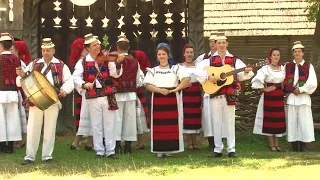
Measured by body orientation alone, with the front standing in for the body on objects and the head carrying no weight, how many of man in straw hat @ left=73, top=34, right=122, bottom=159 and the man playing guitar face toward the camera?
2

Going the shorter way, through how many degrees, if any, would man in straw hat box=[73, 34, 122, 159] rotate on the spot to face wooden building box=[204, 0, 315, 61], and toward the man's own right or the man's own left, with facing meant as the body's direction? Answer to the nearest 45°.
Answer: approximately 135° to the man's own left

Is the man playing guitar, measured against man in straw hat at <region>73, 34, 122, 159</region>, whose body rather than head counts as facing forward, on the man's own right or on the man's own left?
on the man's own left

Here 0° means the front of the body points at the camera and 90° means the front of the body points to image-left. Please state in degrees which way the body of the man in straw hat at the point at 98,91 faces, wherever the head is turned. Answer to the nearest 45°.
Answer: approximately 0°

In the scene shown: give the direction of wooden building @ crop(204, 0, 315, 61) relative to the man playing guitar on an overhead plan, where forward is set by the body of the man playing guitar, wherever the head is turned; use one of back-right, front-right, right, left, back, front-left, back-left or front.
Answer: back

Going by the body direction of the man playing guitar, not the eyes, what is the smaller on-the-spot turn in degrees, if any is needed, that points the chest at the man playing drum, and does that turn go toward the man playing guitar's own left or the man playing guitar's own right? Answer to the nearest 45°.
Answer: approximately 90° to the man playing guitar's own right

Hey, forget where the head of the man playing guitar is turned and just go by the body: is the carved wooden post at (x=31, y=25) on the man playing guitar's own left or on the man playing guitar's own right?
on the man playing guitar's own right

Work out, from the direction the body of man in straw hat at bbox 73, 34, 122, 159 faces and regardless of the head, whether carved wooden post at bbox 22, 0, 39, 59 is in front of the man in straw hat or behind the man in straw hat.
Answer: behind

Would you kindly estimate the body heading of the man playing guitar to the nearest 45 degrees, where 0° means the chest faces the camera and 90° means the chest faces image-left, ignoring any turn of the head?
approximately 0°

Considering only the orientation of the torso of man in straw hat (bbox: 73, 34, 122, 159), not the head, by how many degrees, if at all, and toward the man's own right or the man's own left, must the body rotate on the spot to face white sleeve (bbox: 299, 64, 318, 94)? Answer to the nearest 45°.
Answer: approximately 90° to the man's own left
